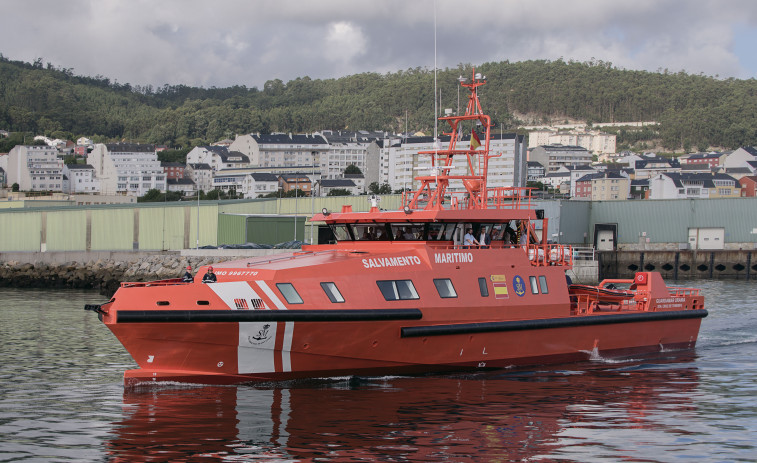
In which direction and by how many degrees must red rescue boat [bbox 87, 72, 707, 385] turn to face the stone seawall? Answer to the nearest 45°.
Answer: approximately 90° to its right

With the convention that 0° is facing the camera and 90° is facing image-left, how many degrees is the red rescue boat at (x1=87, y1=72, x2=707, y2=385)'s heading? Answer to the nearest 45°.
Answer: approximately 45°
